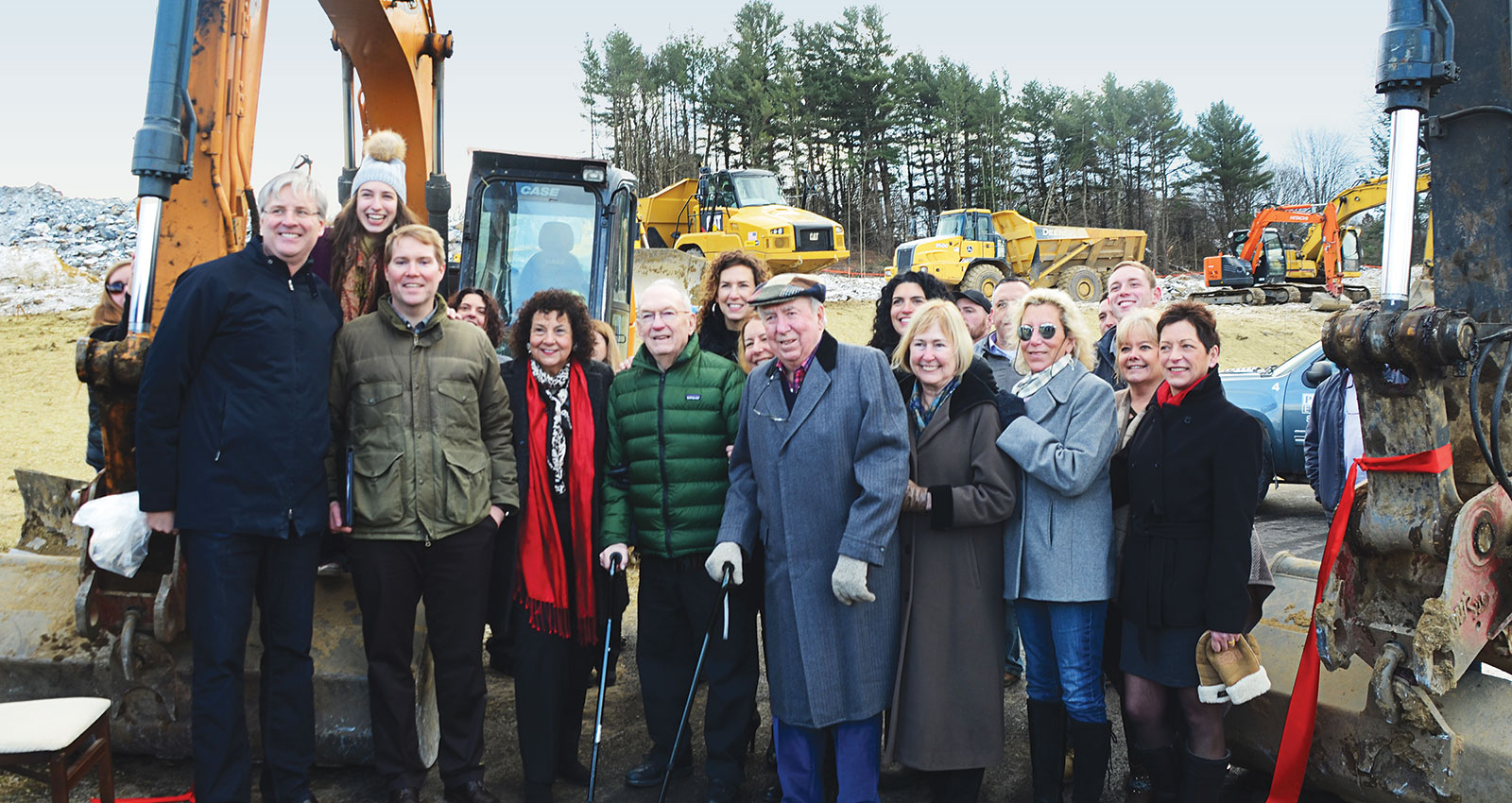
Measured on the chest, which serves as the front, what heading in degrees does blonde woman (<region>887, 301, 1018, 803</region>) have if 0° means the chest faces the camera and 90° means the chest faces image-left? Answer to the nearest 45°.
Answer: approximately 45°

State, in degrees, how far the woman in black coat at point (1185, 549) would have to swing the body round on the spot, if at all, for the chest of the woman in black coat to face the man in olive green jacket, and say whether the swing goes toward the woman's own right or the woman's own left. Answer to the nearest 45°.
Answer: approximately 45° to the woman's own right

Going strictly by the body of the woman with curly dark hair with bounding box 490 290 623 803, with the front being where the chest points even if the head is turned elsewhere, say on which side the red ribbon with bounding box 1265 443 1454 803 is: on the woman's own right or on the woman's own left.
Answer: on the woman's own left

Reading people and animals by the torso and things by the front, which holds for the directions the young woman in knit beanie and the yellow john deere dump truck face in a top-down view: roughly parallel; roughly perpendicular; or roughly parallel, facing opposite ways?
roughly perpendicular

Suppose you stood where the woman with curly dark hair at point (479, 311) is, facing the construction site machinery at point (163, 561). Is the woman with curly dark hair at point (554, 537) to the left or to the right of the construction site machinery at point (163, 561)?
left

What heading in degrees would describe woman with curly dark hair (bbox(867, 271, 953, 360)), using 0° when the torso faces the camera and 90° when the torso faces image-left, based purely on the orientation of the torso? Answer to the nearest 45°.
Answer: approximately 0°

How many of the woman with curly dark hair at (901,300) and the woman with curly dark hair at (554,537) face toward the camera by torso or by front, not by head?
2

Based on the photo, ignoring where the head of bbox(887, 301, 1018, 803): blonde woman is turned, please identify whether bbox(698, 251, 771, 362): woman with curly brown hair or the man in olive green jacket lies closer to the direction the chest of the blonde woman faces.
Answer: the man in olive green jacket

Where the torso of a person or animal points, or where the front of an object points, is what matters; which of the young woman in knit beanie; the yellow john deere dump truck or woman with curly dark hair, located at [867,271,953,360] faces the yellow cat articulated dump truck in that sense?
the yellow john deere dump truck

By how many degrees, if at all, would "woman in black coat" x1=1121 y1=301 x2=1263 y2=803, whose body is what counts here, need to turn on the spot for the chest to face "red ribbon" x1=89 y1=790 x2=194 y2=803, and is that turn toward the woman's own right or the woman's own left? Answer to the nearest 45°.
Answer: approximately 45° to the woman's own right

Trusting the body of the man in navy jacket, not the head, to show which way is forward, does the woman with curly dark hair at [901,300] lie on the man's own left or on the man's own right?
on the man's own left

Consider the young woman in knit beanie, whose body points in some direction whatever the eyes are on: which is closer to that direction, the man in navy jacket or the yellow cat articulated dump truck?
the man in navy jacket
